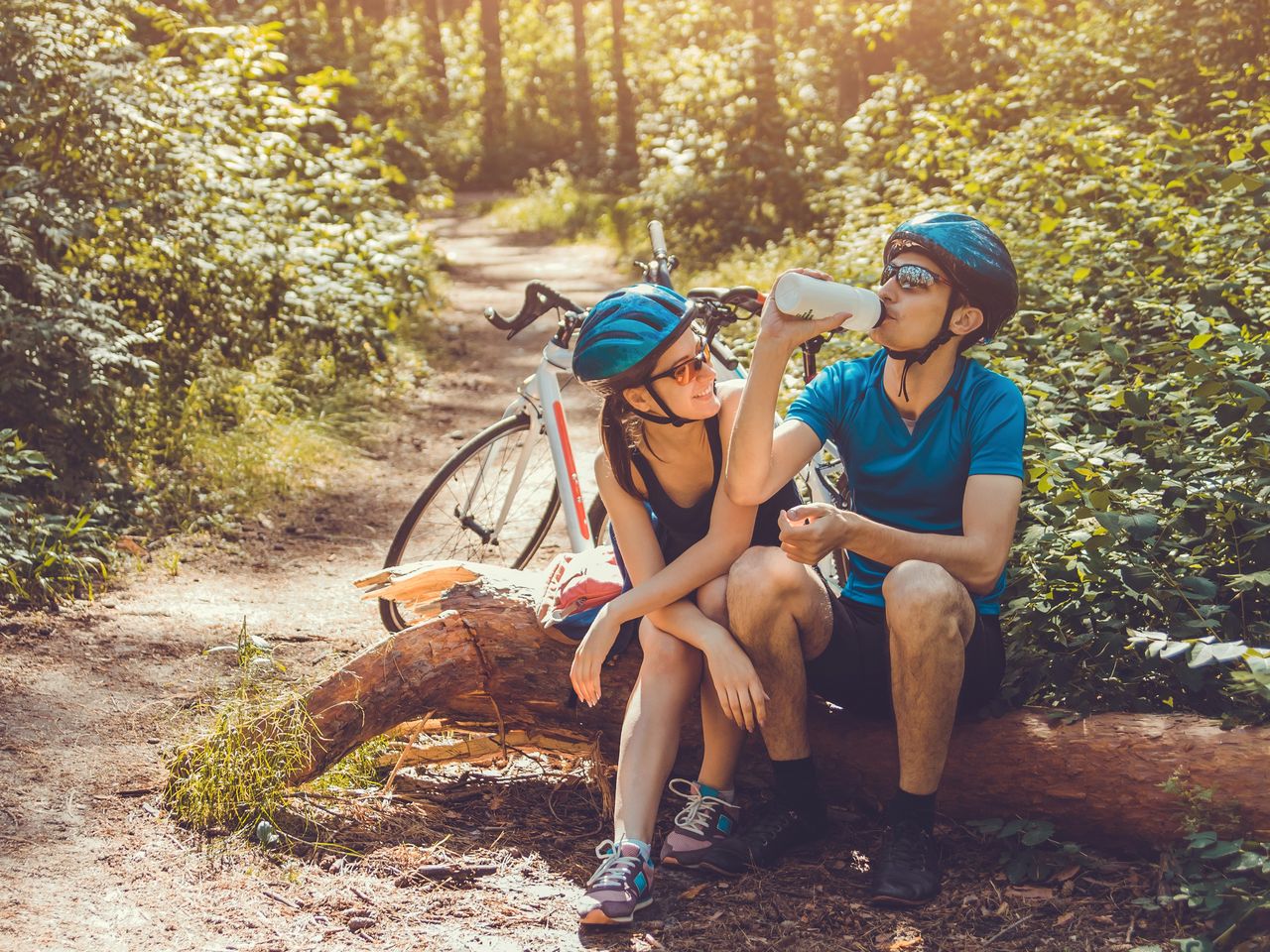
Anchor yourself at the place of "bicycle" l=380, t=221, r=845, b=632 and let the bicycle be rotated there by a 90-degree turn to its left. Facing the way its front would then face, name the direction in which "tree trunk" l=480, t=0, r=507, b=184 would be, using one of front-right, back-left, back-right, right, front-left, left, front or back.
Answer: back-left

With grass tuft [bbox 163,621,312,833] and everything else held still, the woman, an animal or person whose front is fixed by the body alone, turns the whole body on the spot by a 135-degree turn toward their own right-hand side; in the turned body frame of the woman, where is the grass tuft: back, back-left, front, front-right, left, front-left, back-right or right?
front-left

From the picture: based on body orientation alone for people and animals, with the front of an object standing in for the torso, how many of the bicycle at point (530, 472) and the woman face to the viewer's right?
0

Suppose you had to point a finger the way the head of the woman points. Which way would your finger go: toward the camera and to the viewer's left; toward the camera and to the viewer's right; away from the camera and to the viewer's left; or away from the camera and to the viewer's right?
toward the camera and to the viewer's right

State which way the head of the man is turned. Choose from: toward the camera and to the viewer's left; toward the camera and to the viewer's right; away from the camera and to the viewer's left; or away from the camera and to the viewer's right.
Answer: toward the camera and to the viewer's left

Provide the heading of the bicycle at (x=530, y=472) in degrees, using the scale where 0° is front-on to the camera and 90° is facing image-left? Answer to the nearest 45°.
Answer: approximately 45°

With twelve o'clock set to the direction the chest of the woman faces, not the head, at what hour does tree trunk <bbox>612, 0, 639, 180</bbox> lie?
The tree trunk is roughly at 6 o'clock from the woman.

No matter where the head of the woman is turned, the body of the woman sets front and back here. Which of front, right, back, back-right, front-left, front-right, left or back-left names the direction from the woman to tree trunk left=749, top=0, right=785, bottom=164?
back

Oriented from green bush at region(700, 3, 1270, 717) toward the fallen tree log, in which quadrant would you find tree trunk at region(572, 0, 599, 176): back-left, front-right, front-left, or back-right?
back-right

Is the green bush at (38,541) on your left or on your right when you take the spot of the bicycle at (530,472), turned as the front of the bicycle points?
on your right

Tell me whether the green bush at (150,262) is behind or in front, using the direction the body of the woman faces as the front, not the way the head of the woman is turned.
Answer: behind

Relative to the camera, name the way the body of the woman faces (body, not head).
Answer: toward the camera
